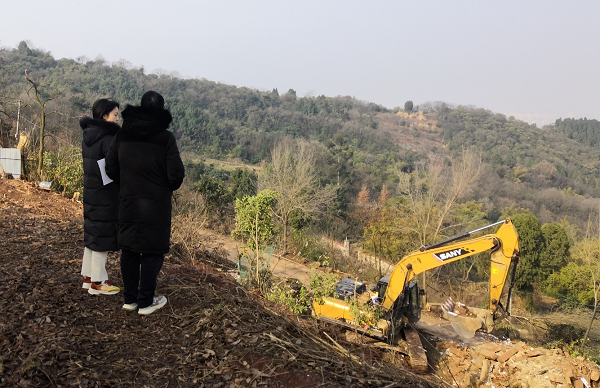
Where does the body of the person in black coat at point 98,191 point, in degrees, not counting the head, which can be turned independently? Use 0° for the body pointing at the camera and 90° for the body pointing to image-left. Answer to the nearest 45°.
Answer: approximately 270°

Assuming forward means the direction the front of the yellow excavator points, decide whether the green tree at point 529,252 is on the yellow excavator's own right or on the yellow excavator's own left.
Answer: on the yellow excavator's own left

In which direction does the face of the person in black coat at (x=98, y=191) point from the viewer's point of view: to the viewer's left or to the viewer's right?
to the viewer's right

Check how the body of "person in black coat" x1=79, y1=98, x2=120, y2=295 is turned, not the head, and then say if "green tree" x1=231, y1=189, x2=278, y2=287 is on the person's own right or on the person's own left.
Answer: on the person's own left

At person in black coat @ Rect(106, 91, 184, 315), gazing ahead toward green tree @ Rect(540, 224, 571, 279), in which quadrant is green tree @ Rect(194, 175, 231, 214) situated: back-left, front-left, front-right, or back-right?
front-left

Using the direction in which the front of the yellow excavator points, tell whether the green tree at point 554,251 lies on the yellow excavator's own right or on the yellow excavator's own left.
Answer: on the yellow excavator's own left

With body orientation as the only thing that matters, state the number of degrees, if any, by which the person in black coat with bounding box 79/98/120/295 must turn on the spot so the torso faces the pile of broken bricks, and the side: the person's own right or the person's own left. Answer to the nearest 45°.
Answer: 0° — they already face it

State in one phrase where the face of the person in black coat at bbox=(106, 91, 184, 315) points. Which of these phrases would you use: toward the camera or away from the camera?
away from the camera

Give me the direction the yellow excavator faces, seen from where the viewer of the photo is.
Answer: facing the viewer and to the right of the viewer

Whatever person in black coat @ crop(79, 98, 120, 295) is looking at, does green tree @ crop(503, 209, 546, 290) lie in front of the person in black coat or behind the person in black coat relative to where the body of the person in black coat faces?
in front

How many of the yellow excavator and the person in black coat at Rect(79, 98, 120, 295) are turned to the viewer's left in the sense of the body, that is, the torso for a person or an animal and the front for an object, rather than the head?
0

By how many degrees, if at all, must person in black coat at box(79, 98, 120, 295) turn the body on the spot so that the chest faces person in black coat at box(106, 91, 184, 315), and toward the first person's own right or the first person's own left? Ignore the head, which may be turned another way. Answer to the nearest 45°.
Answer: approximately 45° to the first person's own right
